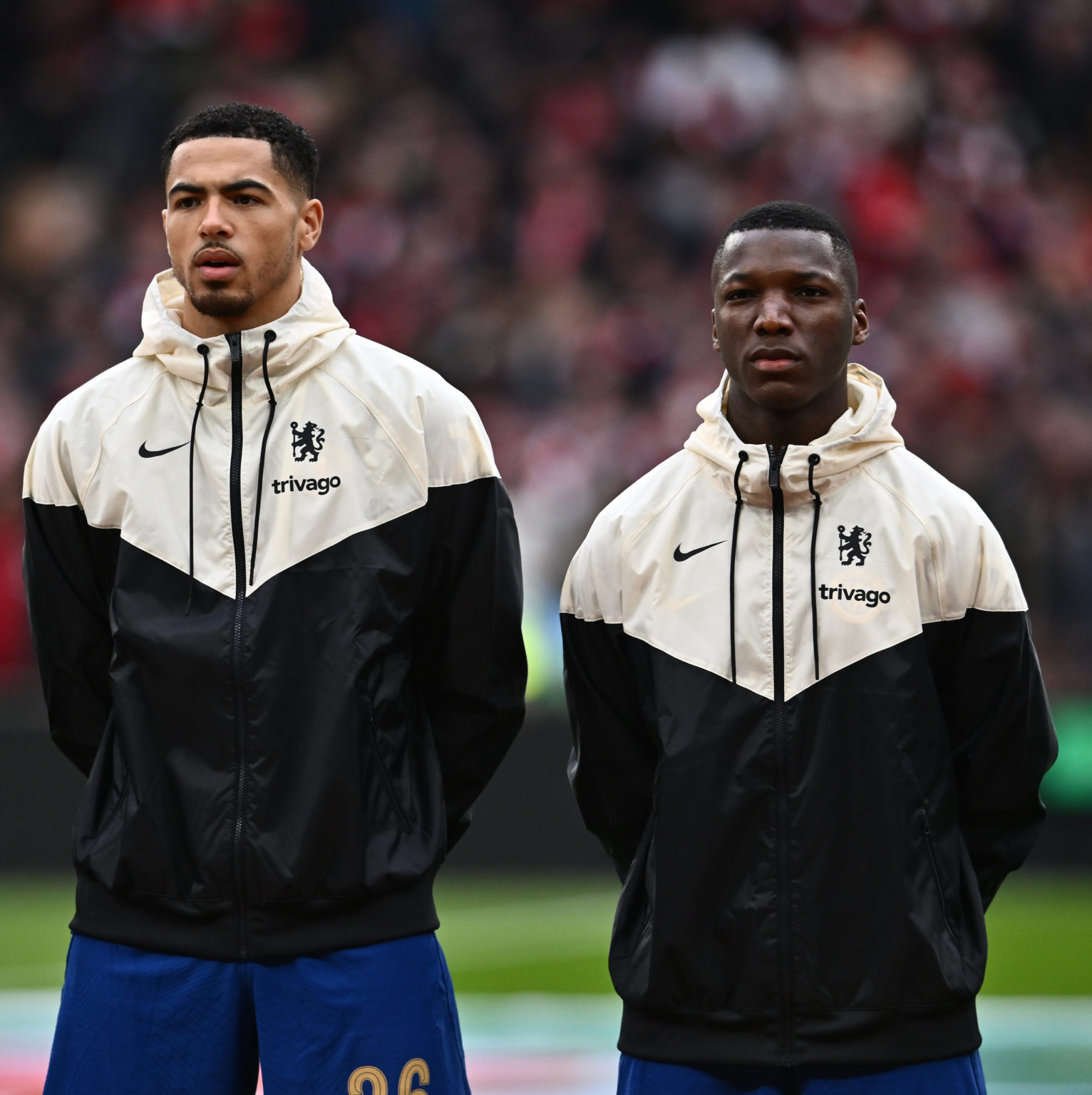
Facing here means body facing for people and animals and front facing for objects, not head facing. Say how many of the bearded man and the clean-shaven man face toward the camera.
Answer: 2

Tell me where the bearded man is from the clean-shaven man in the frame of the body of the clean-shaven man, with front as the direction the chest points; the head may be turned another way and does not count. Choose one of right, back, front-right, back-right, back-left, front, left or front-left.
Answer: right

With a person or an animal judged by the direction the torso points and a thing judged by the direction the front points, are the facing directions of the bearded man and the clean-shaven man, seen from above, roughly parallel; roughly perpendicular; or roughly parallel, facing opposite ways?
roughly parallel

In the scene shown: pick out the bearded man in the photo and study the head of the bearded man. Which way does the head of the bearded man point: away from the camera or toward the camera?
toward the camera

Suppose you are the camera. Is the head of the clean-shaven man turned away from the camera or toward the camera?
toward the camera

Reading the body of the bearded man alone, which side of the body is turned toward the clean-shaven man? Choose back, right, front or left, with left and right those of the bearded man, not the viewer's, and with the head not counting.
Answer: left

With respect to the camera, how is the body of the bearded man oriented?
toward the camera
